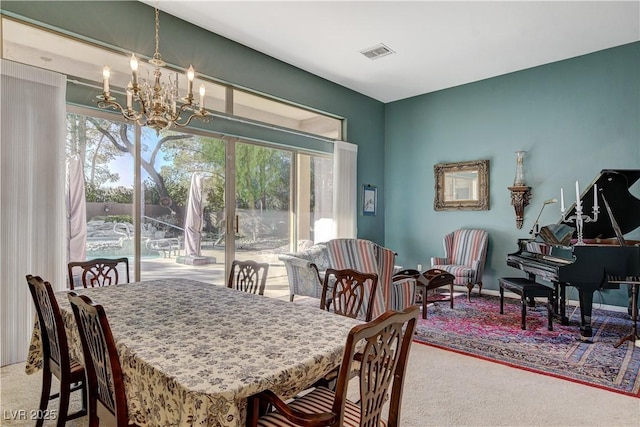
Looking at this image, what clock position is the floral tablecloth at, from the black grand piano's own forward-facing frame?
The floral tablecloth is roughly at 11 o'clock from the black grand piano.

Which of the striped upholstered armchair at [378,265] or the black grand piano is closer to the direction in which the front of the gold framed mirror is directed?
the striped upholstered armchair

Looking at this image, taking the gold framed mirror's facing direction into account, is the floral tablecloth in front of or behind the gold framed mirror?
in front

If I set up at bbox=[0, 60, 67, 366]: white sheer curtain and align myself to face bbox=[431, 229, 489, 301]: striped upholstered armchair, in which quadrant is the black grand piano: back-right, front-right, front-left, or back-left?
front-right

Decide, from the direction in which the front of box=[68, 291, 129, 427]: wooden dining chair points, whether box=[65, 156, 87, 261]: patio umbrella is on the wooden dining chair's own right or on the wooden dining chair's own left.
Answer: on the wooden dining chair's own left

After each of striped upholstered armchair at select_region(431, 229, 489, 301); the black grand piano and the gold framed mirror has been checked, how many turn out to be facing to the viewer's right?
0

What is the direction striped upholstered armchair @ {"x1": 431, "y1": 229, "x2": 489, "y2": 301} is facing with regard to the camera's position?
facing the viewer and to the left of the viewer

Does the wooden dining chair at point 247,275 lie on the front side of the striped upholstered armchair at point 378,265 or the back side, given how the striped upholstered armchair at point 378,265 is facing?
on the back side

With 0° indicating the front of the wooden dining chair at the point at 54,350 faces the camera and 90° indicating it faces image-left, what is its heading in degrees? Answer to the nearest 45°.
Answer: approximately 225°

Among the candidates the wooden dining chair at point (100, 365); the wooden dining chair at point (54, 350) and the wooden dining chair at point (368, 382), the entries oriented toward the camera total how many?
0

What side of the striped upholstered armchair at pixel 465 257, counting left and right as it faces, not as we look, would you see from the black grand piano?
left

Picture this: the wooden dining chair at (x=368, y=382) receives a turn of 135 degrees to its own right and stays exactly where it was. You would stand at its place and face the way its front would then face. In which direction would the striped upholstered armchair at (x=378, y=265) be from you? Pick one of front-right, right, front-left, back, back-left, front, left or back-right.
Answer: left

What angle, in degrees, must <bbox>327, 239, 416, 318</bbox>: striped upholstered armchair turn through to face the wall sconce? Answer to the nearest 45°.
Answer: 0° — it already faces it

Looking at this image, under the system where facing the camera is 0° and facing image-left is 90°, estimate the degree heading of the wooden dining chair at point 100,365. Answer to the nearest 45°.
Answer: approximately 225°

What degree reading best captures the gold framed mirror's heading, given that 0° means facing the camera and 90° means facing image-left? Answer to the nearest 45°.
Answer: approximately 45°
